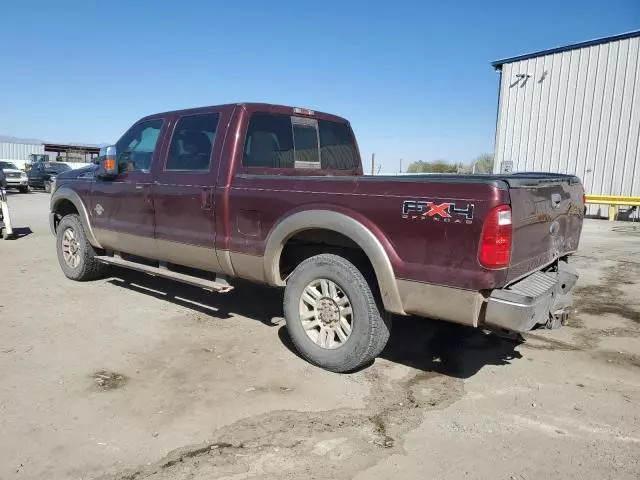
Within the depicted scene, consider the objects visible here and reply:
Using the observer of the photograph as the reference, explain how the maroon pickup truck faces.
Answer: facing away from the viewer and to the left of the viewer

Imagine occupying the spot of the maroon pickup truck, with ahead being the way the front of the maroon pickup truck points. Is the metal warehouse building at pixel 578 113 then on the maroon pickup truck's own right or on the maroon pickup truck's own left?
on the maroon pickup truck's own right

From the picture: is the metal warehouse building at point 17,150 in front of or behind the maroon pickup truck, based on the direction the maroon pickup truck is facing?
in front

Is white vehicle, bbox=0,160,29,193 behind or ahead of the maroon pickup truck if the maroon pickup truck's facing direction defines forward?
ahead

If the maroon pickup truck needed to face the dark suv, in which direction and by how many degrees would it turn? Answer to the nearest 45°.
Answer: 0° — it already faces it
